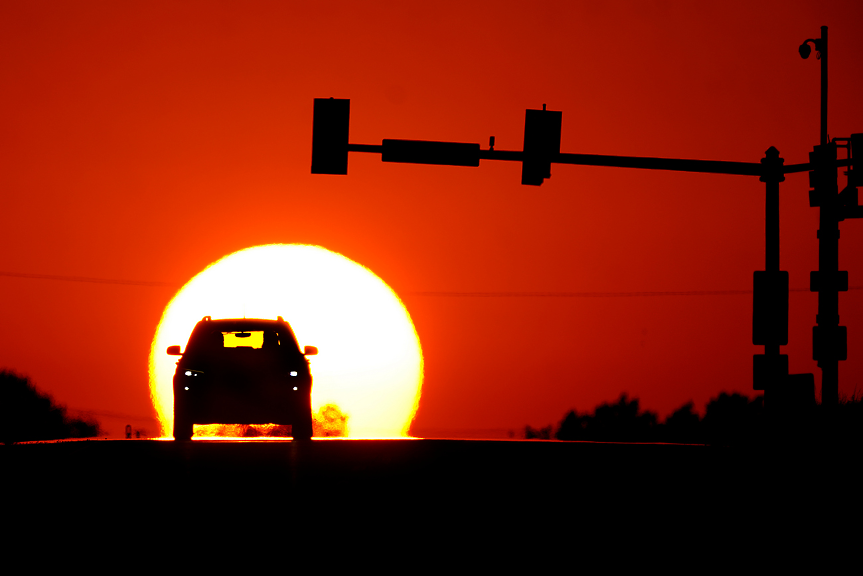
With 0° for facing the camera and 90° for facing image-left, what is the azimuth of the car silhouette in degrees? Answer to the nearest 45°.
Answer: approximately 0°
